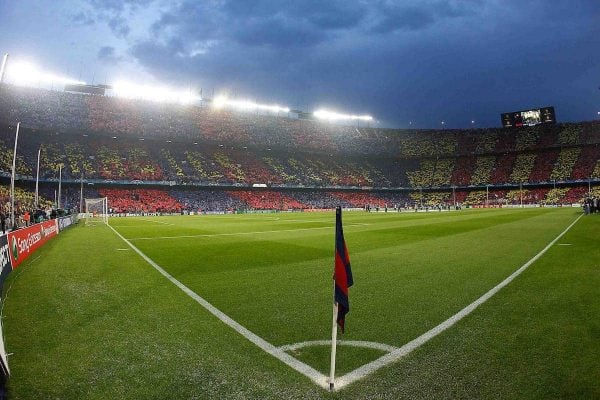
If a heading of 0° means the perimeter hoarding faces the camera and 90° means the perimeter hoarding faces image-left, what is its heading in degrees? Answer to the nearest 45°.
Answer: approximately 315°
